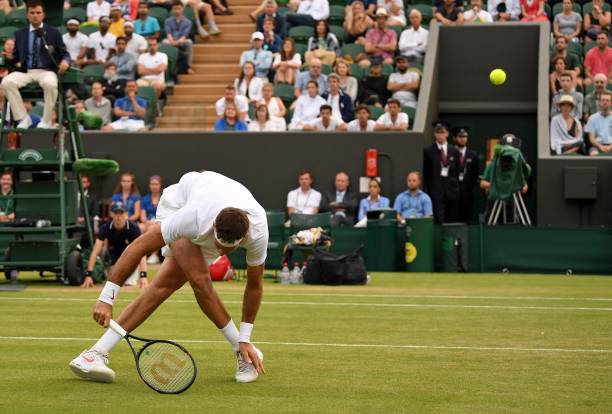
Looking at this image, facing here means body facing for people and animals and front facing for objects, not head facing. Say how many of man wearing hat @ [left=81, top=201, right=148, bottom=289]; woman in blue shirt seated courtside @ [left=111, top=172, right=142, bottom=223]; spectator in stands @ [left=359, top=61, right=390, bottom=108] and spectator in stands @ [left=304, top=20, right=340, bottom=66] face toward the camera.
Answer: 4

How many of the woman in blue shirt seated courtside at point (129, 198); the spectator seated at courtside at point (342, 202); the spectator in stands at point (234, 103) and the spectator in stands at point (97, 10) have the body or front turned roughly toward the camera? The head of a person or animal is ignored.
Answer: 4

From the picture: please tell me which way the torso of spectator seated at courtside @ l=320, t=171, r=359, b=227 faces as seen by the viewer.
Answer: toward the camera

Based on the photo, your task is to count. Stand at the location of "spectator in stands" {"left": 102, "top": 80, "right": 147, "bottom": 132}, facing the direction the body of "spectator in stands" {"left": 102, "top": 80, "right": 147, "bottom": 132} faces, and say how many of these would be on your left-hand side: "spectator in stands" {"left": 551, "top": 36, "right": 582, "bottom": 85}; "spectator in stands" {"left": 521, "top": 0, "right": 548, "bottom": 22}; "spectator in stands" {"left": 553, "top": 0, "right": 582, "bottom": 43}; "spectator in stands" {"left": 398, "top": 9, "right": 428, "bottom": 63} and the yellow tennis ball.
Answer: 5

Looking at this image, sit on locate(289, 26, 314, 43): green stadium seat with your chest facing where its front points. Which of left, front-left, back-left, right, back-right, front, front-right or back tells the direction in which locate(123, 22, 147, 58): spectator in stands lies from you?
right

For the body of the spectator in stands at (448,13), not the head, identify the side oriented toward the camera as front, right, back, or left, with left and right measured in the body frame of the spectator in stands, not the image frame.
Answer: front

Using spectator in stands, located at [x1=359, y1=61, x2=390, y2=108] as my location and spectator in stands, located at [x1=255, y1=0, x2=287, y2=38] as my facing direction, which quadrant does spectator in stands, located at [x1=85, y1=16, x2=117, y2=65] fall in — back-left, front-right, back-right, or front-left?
front-left

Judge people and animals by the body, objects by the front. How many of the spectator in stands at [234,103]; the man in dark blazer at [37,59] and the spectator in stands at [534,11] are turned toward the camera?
3

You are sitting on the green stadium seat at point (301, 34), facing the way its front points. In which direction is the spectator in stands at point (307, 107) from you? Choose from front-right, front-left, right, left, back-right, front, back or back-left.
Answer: front

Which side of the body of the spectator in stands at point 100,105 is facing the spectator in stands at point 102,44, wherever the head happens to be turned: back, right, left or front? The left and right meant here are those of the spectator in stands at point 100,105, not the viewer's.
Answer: back

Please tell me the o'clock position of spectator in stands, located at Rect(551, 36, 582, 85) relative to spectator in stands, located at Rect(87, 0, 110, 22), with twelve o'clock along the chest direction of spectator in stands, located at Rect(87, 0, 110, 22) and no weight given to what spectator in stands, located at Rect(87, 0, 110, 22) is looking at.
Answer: spectator in stands, located at Rect(551, 36, 582, 85) is roughly at 10 o'clock from spectator in stands, located at Rect(87, 0, 110, 22).

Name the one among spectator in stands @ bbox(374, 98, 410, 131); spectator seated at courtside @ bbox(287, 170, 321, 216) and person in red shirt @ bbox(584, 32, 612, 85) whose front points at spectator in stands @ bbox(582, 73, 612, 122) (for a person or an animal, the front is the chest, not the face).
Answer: the person in red shirt
